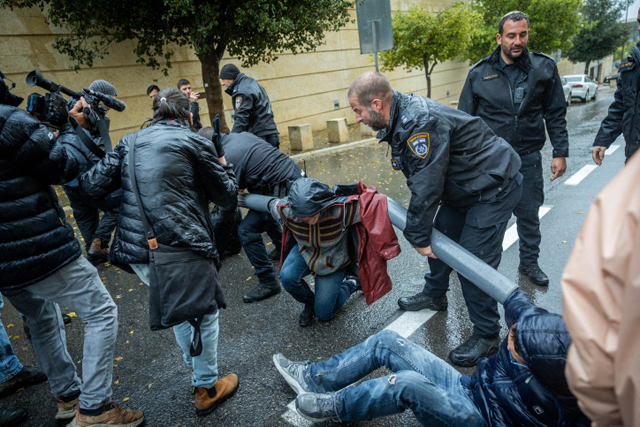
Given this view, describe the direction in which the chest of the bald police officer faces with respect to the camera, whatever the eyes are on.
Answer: to the viewer's left

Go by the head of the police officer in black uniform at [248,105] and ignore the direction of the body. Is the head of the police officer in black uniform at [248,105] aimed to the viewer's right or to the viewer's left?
to the viewer's left

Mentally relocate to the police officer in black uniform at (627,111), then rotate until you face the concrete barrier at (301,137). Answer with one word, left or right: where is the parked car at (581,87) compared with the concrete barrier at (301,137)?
right

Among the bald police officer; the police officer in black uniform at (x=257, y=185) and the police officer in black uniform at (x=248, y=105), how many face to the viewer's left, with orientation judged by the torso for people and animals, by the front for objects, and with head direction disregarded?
3

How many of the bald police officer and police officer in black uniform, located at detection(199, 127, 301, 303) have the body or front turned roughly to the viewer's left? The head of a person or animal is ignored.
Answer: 2

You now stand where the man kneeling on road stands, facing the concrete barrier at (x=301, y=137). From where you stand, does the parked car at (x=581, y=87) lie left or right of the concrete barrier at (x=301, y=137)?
right

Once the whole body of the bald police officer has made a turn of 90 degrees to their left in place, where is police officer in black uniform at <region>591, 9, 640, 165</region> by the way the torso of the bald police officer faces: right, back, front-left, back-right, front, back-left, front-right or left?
back-left

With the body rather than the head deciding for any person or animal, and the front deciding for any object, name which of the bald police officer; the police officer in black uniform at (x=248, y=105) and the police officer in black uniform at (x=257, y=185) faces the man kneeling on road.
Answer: the bald police officer

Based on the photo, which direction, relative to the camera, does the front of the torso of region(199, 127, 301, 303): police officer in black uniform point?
to the viewer's left

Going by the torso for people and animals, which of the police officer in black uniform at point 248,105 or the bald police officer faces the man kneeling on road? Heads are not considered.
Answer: the bald police officer
